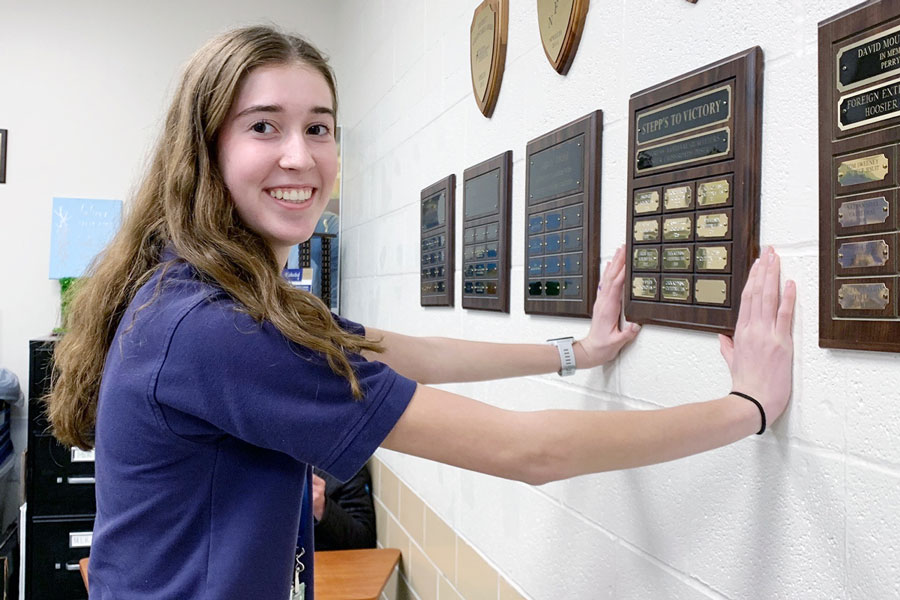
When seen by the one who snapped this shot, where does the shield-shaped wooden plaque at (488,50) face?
facing the viewer and to the left of the viewer

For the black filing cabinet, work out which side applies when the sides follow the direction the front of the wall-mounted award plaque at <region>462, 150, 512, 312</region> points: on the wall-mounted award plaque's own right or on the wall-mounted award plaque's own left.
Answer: on the wall-mounted award plaque's own right

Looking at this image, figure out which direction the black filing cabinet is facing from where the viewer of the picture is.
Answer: facing the viewer

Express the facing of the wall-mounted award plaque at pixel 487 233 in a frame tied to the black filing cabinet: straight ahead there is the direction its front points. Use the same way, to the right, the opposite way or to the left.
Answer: to the right

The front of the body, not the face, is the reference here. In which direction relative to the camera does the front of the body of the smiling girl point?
to the viewer's right

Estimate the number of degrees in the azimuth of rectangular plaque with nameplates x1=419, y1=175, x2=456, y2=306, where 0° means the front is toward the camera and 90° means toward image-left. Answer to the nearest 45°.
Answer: approximately 45°

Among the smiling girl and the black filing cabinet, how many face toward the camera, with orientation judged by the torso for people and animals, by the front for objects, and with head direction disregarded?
1

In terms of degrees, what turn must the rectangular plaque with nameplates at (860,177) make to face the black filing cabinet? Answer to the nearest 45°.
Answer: approximately 45° to its right

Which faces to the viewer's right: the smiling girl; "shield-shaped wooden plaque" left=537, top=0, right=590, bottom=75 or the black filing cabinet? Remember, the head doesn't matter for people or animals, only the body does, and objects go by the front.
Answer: the smiling girl

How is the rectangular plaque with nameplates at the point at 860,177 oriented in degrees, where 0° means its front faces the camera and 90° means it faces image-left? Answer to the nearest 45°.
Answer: approximately 45°

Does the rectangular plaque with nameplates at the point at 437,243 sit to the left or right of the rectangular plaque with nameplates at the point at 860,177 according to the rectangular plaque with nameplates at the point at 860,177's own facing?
on its right
